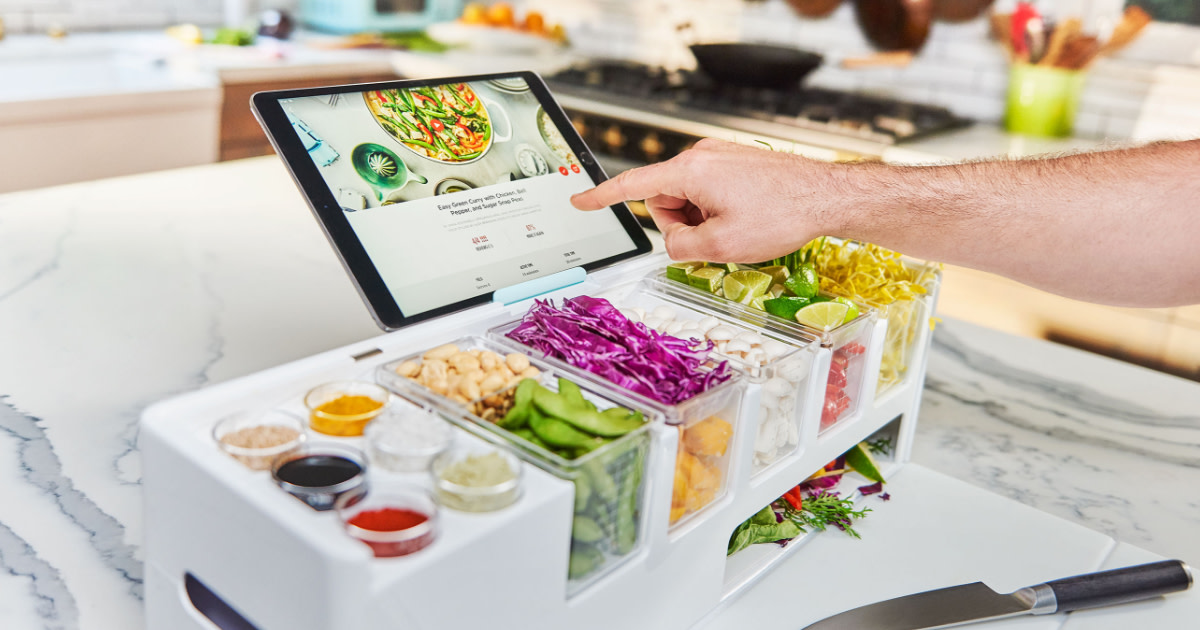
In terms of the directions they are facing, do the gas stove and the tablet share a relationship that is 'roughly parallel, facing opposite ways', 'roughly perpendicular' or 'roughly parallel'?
roughly perpendicular

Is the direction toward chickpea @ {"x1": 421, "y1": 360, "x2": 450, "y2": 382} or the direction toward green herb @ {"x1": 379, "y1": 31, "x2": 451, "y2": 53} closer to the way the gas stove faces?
the chickpea

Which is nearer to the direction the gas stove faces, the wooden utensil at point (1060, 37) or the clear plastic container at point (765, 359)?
the clear plastic container
